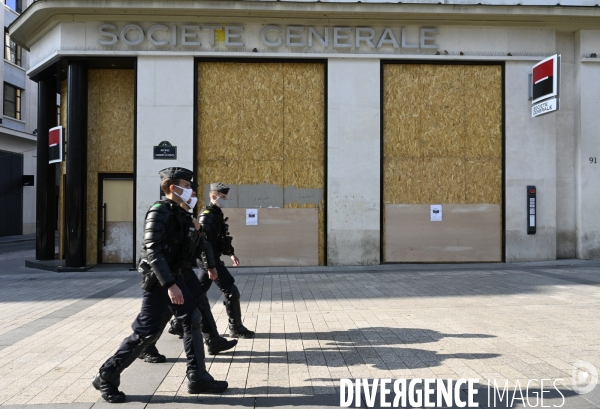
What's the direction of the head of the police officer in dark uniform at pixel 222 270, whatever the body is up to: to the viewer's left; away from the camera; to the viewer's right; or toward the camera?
to the viewer's right

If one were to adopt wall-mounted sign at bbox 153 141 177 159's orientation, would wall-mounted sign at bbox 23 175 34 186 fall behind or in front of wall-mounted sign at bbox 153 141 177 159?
behind

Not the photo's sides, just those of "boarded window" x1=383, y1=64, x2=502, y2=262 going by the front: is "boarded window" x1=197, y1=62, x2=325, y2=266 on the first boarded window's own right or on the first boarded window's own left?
on the first boarded window's own right

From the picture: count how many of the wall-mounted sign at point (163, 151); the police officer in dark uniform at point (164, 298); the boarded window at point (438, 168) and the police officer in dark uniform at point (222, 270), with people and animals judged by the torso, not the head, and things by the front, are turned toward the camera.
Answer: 2

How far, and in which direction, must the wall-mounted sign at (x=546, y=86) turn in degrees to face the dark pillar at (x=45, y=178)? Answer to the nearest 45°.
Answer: approximately 45° to its right

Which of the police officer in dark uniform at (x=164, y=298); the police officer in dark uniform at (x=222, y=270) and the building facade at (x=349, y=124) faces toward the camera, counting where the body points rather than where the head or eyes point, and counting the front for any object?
the building facade

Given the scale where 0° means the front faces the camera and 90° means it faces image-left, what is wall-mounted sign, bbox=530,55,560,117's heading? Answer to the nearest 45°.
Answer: approximately 45°

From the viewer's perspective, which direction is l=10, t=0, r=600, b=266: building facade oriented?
toward the camera

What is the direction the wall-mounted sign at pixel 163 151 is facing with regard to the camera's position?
facing the viewer

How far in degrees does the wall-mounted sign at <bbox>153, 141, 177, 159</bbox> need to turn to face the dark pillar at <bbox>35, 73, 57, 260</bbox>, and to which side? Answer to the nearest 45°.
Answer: approximately 135° to its right

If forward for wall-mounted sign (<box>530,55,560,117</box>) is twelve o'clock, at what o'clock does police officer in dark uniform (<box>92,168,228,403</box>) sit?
The police officer in dark uniform is roughly at 11 o'clock from the wall-mounted sign.

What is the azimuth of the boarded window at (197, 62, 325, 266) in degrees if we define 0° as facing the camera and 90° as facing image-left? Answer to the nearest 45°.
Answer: approximately 0°
